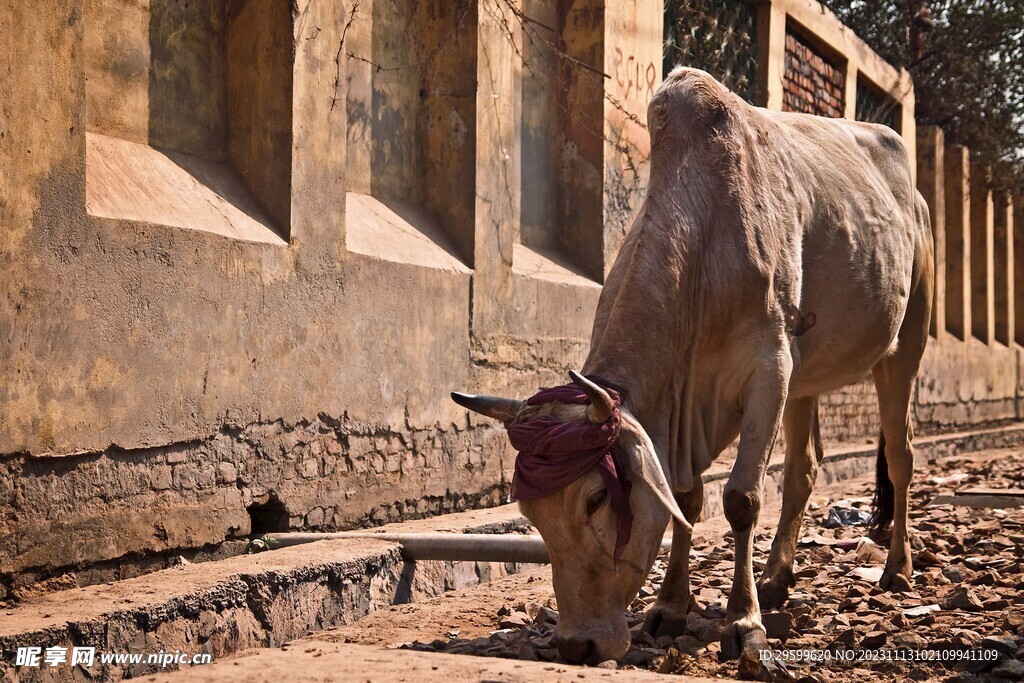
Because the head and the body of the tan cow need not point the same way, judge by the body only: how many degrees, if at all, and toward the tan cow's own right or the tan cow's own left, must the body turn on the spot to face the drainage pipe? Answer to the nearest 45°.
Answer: approximately 90° to the tan cow's own right

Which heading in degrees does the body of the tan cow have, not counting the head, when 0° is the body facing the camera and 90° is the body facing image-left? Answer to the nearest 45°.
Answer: approximately 45°
